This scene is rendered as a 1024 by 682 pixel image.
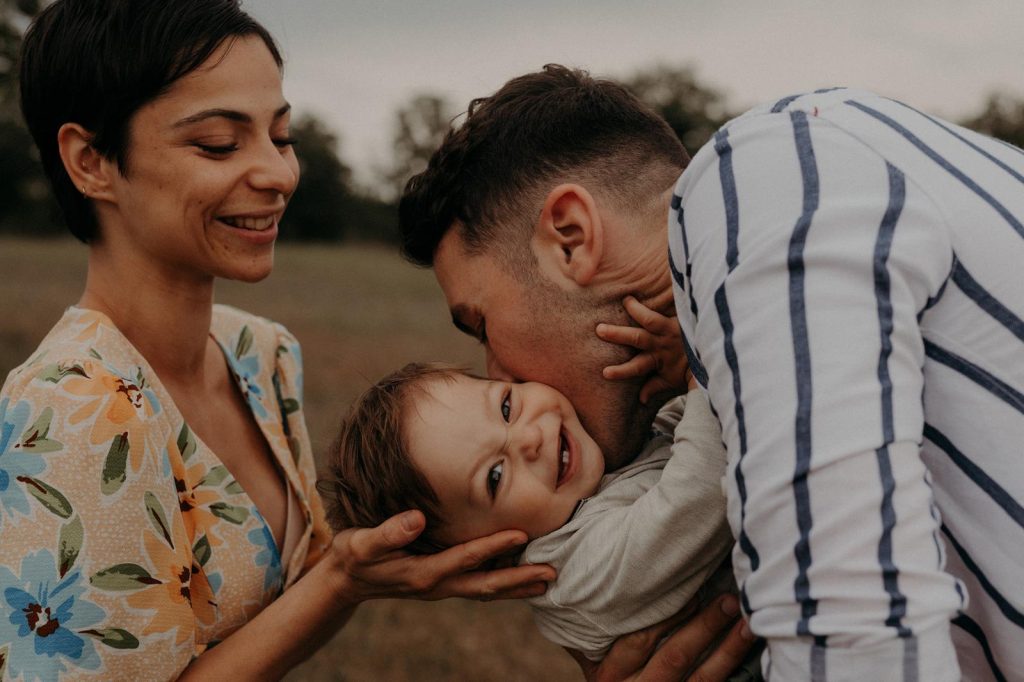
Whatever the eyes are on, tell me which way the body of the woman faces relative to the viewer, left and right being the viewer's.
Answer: facing the viewer and to the right of the viewer

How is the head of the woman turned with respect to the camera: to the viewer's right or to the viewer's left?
to the viewer's right

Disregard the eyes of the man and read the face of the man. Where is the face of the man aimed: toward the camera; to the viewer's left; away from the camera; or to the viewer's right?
to the viewer's left

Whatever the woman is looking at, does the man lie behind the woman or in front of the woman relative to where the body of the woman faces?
in front
